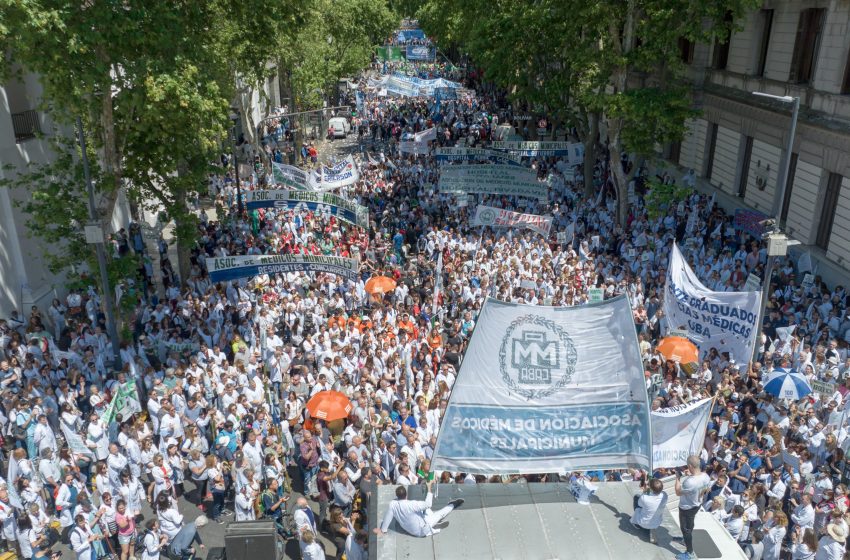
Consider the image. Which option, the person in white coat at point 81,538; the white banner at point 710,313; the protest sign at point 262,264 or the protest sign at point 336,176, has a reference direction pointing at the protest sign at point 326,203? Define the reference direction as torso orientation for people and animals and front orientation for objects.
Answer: the protest sign at point 336,176

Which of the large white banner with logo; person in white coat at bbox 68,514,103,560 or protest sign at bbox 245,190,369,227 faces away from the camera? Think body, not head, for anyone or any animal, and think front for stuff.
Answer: the large white banner with logo

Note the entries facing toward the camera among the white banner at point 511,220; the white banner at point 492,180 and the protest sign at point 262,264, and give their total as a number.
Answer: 3

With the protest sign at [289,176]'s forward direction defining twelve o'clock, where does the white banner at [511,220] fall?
The white banner is roughly at 10 o'clock from the protest sign.

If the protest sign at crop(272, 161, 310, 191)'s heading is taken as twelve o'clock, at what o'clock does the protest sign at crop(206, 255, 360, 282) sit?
the protest sign at crop(206, 255, 360, 282) is roughly at 12 o'clock from the protest sign at crop(272, 161, 310, 191).

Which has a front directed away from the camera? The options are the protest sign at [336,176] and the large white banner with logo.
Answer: the large white banner with logo

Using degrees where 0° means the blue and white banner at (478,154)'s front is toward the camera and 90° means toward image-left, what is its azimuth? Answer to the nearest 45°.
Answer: approximately 0°

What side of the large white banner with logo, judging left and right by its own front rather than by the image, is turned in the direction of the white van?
front

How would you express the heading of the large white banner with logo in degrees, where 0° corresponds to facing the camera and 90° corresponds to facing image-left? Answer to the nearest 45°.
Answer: approximately 180°

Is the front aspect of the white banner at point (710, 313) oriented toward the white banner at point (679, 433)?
yes

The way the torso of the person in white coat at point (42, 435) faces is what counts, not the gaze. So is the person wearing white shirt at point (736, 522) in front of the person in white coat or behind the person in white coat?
in front

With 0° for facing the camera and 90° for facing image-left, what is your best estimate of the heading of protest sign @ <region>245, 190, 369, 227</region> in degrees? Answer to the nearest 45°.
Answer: approximately 0°

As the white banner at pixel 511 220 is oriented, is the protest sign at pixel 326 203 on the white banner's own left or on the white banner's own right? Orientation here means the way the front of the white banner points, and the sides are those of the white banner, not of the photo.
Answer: on the white banner's own right
